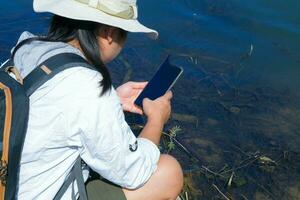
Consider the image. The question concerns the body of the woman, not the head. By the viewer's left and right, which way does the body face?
facing away from the viewer and to the right of the viewer

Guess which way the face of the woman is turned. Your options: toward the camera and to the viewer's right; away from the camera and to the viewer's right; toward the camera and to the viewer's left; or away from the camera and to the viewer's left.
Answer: away from the camera and to the viewer's right
